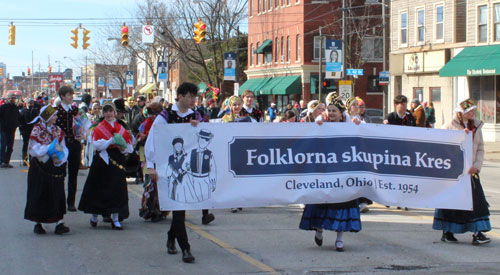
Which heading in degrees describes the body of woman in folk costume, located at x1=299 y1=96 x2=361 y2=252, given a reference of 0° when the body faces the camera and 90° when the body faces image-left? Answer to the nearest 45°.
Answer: approximately 0°

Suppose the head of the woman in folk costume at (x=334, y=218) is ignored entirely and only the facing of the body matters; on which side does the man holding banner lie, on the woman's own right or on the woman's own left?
on the woman's own right

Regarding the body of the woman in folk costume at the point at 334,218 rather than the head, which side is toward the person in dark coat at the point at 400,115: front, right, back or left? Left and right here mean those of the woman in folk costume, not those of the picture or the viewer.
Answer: back

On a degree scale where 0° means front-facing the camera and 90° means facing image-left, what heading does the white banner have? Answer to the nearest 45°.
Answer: approximately 0°

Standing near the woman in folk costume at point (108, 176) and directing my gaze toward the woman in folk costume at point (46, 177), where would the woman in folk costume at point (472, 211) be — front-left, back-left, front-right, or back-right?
back-left

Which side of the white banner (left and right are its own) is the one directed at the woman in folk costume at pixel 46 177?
right

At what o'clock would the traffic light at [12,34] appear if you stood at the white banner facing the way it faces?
The traffic light is roughly at 5 o'clock from the white banner.

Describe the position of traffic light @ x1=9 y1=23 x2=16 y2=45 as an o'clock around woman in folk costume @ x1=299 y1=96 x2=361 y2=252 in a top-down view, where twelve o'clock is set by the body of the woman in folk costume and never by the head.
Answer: The traffic light is roughly at 5 o'clock from the woman in folk costume.

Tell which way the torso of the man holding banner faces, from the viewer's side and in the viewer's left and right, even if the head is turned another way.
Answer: facing the viewer and to the right of the viewer

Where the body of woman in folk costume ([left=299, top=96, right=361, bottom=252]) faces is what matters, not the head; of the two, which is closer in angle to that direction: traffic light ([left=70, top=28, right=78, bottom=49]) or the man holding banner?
the man holding banner

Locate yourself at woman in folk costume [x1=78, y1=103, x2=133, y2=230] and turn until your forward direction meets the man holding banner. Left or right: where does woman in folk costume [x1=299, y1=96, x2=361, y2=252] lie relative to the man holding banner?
left
